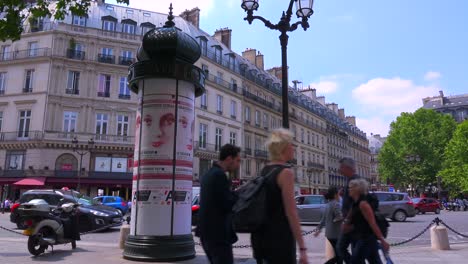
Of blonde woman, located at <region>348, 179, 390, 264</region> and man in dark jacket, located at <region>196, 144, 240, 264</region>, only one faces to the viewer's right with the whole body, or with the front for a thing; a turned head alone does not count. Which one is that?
the man in dark jacket

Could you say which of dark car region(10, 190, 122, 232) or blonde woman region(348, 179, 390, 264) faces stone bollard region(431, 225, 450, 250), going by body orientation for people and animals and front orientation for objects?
the dark car

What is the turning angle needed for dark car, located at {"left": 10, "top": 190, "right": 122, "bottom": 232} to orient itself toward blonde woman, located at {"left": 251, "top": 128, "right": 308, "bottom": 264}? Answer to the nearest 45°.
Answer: approximately 45° to its right

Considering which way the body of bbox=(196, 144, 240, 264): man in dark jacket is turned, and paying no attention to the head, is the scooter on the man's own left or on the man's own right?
on the man's own left

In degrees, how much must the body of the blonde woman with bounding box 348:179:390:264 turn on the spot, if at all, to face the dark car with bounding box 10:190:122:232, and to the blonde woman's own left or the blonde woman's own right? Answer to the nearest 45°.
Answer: approximately 45° to the blonde woman's own right

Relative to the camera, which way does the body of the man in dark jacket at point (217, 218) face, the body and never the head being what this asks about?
to the viewer's right
